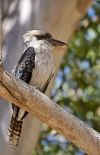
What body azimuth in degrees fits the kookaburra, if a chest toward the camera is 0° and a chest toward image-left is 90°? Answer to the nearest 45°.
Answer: approximately 315°
